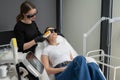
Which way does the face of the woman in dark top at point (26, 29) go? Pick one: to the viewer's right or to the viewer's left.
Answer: to the viewer's right

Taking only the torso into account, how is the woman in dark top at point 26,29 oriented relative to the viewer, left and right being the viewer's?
facing the viewer and to the right of the viewer
